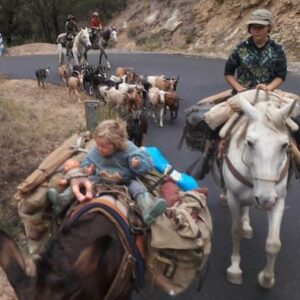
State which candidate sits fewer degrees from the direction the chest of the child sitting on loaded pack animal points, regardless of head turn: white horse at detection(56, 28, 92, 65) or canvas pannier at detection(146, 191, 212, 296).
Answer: the canvas pannier

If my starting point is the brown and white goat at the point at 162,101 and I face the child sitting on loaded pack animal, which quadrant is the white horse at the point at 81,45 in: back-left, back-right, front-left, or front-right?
back-right

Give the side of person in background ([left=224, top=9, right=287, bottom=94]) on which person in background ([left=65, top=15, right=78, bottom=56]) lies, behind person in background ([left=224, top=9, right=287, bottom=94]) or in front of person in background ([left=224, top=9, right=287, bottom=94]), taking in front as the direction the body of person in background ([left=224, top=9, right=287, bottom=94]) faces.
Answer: behind

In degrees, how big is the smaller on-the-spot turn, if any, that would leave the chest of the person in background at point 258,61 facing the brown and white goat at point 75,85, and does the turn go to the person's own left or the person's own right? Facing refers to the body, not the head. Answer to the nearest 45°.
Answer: approximately 135° to the person's own right

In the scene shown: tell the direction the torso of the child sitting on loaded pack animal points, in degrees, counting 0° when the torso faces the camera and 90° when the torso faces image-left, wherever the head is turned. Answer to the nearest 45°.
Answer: approximately 45°

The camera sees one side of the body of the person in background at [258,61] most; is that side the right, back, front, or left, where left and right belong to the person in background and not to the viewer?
front

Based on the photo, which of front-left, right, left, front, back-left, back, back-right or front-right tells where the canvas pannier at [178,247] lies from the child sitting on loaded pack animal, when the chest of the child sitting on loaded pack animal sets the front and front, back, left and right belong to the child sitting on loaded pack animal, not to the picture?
left

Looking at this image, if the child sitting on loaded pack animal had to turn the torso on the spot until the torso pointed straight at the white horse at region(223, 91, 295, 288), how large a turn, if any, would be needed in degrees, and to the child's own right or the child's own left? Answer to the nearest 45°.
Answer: approximately 135° to the child's own left

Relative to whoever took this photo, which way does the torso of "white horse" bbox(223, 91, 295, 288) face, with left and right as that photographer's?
facing the viewer

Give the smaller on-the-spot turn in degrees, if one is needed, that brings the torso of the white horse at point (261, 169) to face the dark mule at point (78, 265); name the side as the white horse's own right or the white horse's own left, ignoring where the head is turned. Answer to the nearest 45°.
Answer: approximately 45° to the white horse's own right

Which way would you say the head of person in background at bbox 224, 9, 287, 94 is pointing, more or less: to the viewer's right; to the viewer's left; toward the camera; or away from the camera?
toward the camera

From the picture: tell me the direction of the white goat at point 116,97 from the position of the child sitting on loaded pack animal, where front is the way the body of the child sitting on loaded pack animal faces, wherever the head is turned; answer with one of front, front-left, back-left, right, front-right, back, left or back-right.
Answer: back-right

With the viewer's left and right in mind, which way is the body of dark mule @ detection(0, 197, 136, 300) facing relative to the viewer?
facing the viewer and to the left of the viewer
